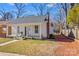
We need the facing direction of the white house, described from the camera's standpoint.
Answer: facing the viewer and to the left of the viewer
